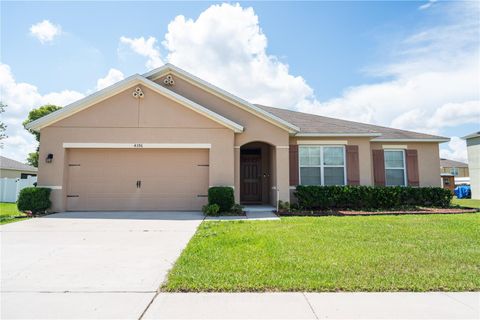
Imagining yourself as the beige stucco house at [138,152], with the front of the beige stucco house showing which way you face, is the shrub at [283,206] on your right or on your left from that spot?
on your left

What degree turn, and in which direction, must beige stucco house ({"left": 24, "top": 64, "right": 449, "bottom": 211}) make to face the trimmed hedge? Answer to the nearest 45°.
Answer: approximately 90° to its left

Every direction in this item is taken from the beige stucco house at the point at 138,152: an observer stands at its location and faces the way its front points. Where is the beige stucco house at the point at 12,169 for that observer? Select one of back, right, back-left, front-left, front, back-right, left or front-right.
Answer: back-right

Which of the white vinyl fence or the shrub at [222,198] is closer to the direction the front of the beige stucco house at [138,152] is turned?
the shrub

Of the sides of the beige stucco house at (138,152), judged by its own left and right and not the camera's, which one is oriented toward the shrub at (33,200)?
right

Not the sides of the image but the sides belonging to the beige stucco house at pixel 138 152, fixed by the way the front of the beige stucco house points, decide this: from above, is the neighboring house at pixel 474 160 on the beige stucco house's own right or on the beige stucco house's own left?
on the beige stucco house's own left

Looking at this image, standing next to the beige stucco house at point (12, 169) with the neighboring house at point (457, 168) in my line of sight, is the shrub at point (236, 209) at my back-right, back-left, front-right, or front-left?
front-right

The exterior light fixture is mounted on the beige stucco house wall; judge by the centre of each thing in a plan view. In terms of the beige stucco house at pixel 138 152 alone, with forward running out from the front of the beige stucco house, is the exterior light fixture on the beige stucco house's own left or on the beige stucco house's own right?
on the beige stucco house's own right

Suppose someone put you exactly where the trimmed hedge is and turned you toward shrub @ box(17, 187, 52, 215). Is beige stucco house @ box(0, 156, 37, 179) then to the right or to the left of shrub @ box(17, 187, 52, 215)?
right

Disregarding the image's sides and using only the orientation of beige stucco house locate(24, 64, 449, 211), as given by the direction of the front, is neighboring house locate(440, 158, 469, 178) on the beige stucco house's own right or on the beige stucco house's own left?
on the beige stucco house's own left

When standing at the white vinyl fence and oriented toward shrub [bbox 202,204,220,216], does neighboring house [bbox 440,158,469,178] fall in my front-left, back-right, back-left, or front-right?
front-left

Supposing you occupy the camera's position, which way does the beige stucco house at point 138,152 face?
facing the viewer
